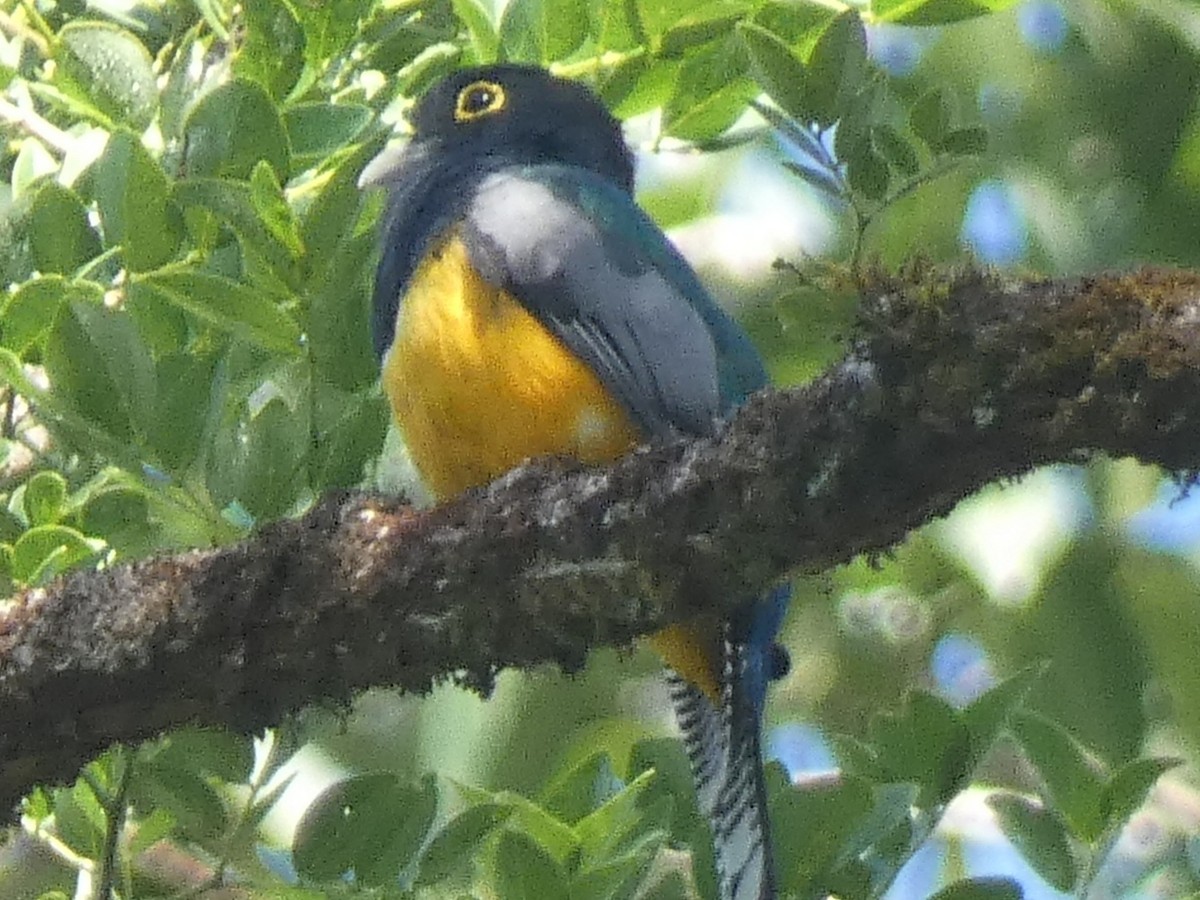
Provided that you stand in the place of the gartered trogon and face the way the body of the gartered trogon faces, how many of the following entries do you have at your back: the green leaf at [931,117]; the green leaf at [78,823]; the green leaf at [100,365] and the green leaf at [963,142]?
2

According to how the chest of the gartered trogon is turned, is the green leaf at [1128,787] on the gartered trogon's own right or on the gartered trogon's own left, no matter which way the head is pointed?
on the gartered trogon's own left

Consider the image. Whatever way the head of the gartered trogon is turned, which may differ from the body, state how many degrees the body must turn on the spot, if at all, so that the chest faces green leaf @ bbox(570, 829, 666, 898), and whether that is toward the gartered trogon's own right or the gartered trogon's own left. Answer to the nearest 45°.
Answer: approximately 90° to the gartered trogon's own left

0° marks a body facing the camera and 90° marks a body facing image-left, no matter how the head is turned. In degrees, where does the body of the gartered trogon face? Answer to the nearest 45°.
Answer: approximately 90°

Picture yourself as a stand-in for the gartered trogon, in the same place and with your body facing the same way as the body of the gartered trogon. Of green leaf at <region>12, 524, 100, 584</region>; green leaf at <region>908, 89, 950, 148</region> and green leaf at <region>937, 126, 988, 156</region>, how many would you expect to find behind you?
2
